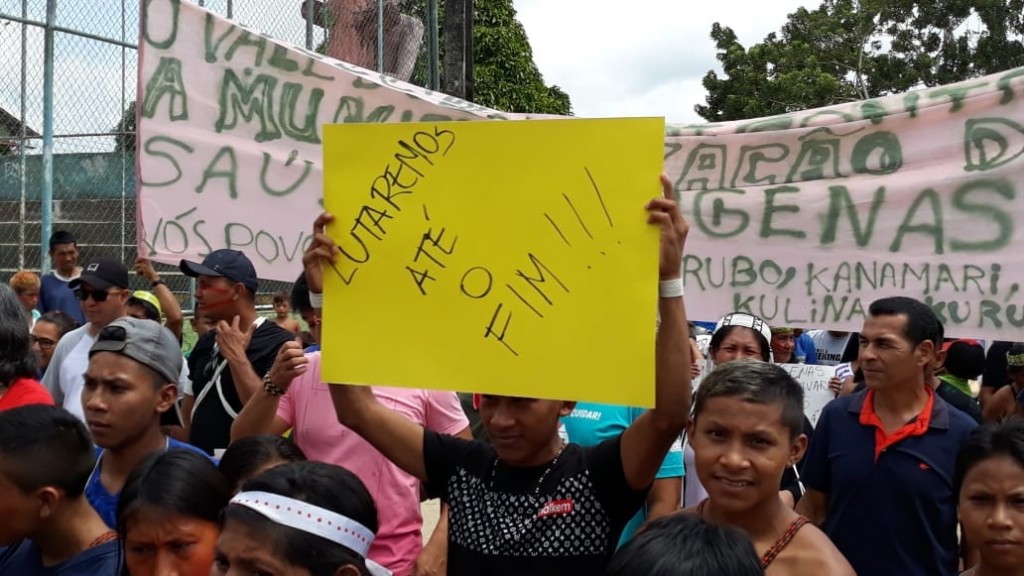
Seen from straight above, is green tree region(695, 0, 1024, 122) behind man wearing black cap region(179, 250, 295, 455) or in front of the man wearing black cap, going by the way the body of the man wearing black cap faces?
behind

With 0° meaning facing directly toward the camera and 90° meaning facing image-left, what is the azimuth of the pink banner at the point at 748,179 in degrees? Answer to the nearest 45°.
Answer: approximately 0°

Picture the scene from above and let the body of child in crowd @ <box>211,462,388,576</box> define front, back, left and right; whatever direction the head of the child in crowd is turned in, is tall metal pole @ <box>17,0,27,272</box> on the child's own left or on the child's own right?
on the child's own right

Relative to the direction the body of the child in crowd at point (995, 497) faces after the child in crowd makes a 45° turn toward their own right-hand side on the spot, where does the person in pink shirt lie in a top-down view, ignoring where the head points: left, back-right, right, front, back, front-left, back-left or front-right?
front-right

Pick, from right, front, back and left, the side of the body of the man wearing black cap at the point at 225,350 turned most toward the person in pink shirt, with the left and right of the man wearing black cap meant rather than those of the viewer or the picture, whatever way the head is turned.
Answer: left

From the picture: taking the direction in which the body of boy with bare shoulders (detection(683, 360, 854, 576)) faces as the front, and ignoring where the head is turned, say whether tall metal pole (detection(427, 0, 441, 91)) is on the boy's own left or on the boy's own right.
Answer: on the boy's own right

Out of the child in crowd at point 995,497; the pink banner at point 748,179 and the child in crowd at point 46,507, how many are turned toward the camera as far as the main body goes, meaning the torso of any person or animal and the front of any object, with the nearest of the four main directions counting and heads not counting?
2

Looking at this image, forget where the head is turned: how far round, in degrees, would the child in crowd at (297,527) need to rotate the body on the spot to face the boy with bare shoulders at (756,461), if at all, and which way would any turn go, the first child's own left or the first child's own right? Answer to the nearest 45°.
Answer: approximately 135° to the first child's own left

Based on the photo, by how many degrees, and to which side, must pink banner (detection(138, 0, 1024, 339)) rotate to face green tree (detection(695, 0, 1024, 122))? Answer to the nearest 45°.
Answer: approximately 180°

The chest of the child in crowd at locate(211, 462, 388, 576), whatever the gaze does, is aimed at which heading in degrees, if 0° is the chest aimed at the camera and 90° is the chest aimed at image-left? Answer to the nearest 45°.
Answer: approximately 45°

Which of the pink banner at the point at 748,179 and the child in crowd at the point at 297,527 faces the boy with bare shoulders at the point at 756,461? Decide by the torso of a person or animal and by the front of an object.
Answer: the pink banner

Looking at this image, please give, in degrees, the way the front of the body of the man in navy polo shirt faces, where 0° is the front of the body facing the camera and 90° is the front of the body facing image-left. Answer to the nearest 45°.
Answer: approximately 45°

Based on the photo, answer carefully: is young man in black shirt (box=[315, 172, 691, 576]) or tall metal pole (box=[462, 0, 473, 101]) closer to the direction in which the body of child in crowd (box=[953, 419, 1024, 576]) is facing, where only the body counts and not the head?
the young man in black shirt
